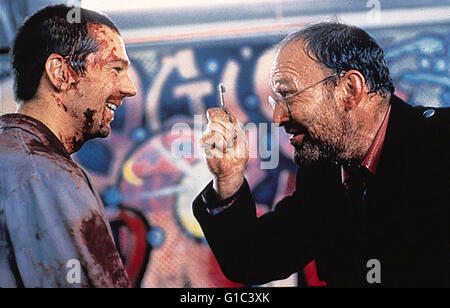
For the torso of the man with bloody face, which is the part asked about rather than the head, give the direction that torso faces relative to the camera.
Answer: to the viewer's right

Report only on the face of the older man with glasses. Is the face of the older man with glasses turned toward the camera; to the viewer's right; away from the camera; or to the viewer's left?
to the viewer's left

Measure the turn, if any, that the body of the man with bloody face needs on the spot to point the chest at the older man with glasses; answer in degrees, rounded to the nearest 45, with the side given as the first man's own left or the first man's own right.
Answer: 0° — they already face them

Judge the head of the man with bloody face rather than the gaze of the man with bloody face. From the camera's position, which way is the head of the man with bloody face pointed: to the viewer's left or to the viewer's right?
to the viewer's right
